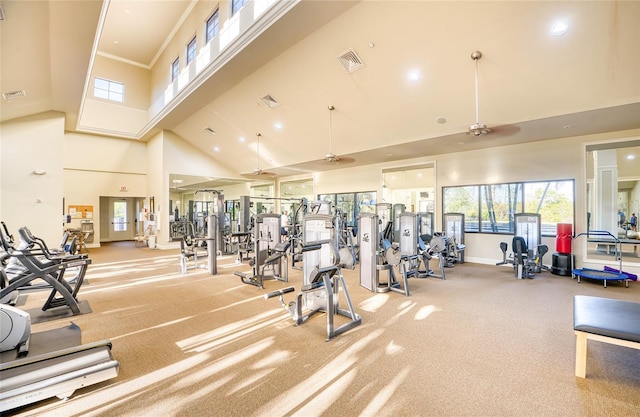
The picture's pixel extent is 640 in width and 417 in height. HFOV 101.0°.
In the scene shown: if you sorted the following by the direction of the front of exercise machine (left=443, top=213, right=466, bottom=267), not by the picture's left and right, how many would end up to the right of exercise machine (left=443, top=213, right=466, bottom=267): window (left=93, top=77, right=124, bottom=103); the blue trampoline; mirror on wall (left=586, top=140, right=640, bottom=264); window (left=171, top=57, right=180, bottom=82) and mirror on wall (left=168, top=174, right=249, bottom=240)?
3

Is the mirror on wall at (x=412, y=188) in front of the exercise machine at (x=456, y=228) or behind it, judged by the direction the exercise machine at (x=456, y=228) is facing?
behind

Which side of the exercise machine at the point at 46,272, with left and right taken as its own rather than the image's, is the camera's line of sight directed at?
left

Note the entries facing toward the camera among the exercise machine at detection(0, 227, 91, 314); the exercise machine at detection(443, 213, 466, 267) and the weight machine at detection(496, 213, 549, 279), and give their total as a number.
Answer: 2

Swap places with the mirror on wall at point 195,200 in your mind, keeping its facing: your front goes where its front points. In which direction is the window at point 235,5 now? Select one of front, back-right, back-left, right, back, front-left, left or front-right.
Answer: front-right

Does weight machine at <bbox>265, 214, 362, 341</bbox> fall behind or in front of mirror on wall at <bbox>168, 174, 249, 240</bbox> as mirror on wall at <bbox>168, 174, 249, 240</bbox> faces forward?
in front

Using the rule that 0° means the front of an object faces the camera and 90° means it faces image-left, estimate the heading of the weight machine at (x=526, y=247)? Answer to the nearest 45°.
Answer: approximately 0°
